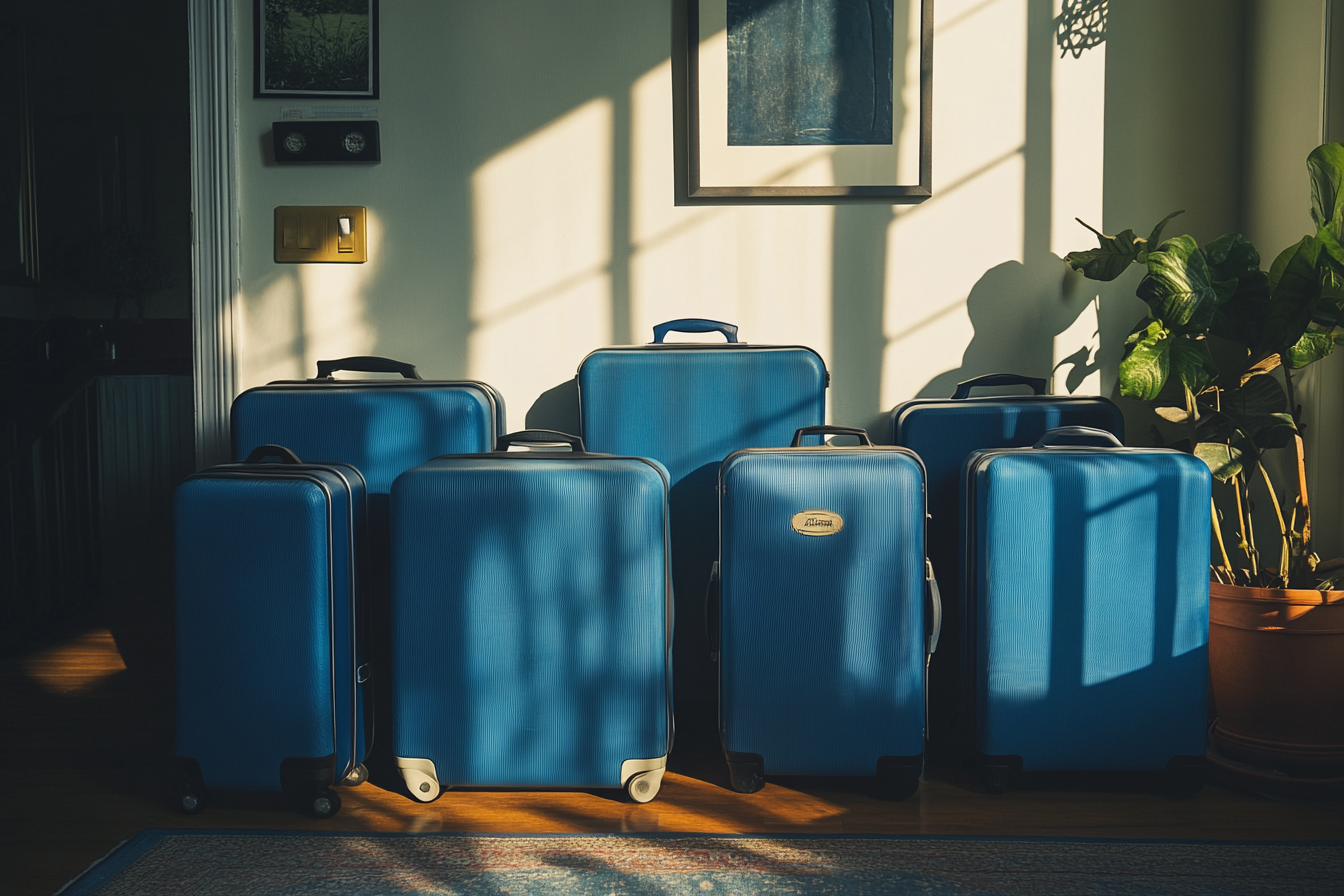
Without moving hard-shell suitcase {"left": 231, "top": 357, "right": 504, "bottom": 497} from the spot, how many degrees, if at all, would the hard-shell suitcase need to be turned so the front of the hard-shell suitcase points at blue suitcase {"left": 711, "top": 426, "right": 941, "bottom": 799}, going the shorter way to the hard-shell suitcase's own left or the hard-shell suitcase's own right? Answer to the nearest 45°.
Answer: approximately 45° to the hard-shell suitcase's own left

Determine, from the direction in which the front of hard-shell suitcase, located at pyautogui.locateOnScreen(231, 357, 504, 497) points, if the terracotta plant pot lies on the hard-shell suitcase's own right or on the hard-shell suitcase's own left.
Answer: on the hard-shell suitcase's own left

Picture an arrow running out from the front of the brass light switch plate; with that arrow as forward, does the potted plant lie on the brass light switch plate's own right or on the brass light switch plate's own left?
on the brass light switch plate's own left

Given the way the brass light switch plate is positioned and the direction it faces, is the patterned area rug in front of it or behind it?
in front
